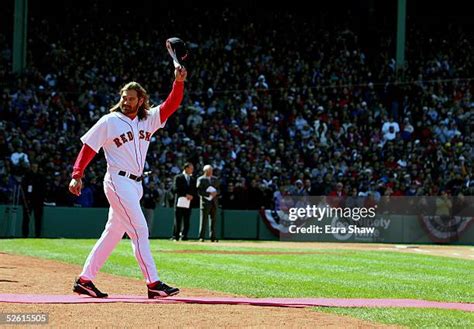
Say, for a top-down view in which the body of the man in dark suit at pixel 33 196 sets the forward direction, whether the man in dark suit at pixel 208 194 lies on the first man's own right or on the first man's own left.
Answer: on the first man's own left

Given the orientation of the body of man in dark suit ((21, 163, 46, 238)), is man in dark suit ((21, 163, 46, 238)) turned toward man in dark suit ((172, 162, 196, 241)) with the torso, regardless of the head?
no

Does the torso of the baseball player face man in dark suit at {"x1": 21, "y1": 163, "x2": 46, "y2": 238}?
no

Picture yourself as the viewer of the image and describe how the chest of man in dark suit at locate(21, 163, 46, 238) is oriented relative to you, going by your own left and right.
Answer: facing the viewer

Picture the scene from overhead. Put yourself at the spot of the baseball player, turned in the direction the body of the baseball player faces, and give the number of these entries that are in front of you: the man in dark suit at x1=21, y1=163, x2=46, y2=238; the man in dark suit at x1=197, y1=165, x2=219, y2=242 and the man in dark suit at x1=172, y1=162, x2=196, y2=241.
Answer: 0

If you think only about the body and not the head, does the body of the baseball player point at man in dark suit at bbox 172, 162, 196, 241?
no

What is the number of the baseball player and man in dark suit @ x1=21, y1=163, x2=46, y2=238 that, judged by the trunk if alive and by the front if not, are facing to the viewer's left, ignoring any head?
0

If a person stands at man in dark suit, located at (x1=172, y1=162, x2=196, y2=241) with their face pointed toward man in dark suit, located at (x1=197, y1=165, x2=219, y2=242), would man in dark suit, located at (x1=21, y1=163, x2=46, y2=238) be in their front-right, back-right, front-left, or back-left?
back-left

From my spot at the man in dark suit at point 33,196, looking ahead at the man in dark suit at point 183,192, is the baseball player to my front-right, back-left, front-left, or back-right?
front-right

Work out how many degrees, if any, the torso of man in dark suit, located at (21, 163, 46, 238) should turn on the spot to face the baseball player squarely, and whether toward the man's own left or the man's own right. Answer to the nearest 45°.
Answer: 0° — they already face them
